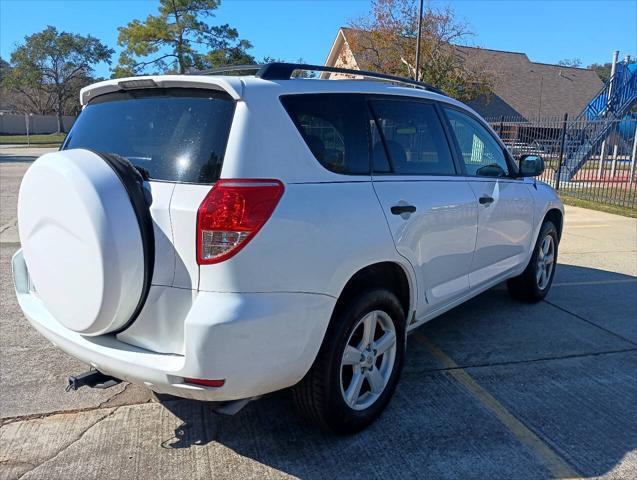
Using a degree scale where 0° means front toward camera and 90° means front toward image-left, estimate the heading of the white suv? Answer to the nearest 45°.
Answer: approximately 225°

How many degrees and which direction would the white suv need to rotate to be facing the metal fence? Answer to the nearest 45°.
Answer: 0° — it already faces it

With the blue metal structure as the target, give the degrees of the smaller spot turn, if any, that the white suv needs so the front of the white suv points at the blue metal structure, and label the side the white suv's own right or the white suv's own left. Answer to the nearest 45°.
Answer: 0° — it already faces it
